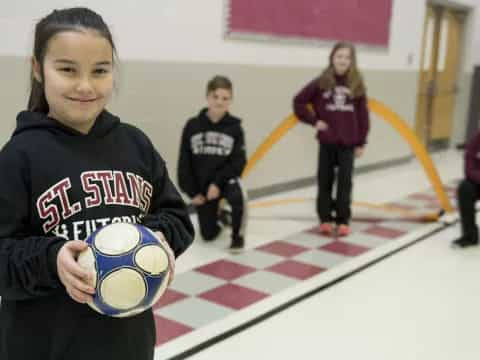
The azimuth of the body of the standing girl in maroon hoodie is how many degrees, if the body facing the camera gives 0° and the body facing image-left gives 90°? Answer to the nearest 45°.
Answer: approximately 0°

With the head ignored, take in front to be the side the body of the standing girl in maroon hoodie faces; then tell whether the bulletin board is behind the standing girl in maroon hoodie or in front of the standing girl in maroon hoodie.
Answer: behind
